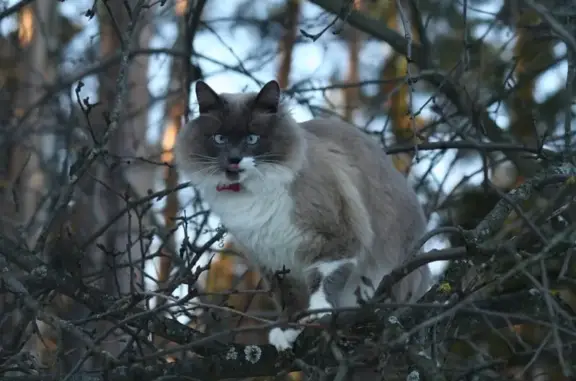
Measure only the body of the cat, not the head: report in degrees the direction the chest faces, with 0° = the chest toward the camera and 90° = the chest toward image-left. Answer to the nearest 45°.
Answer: approximately 45°
